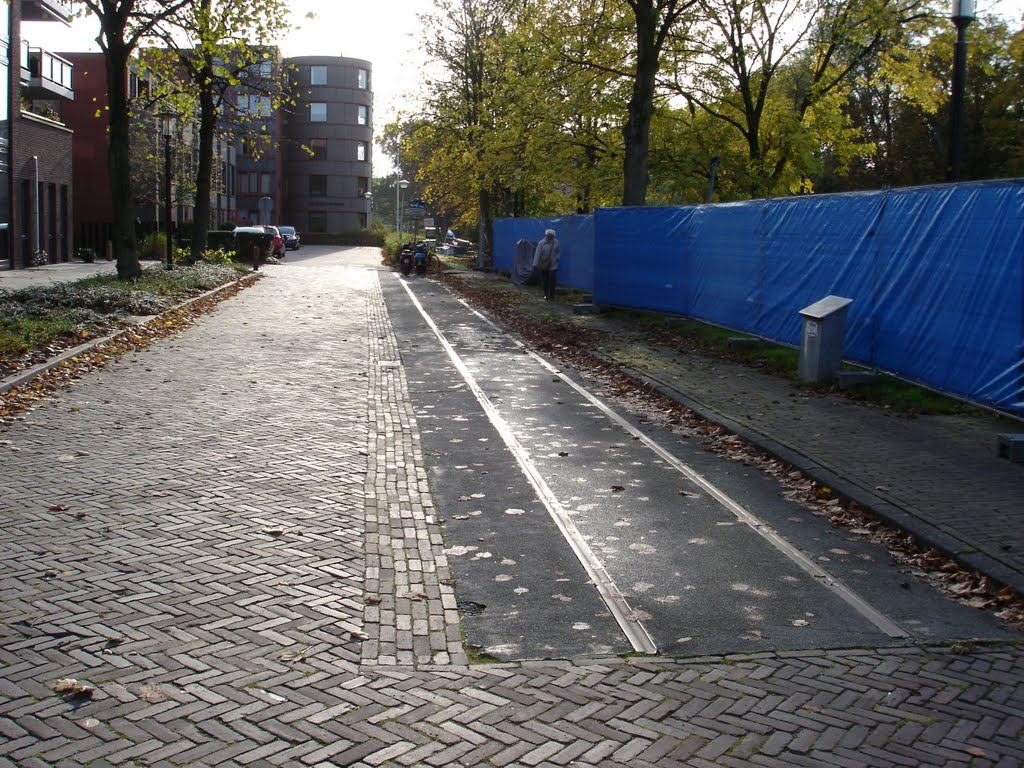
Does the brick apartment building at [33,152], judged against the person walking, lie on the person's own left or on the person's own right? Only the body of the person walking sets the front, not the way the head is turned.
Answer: on the person's own right

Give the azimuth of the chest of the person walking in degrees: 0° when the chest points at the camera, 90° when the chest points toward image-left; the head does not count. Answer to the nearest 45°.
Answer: approximately 0°

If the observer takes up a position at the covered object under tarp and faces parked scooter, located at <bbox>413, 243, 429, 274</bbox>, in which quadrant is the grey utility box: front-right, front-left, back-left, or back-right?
back-left

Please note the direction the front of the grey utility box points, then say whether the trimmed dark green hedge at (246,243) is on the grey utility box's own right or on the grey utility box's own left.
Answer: on the grey utility box's own right

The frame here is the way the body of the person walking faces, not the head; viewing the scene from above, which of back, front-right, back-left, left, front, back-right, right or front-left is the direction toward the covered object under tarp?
back

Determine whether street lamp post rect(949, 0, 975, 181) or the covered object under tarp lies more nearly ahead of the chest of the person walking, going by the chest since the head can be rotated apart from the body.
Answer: the street lamp post

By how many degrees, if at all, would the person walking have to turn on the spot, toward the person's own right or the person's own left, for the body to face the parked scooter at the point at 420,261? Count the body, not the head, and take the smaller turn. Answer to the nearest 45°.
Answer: approximately 180°

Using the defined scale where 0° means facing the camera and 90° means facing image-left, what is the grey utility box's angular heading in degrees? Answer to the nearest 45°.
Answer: approximately 45°
